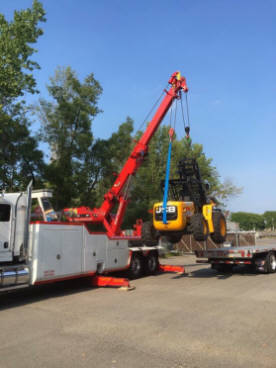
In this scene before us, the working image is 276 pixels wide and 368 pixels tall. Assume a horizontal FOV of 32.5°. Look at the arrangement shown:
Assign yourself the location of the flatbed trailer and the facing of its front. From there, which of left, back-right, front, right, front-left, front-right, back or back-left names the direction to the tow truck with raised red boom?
back

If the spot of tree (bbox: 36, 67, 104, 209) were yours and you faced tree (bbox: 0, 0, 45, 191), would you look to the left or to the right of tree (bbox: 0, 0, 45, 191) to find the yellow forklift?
left

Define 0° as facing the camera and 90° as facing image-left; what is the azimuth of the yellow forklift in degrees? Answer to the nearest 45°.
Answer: approximately 225°
